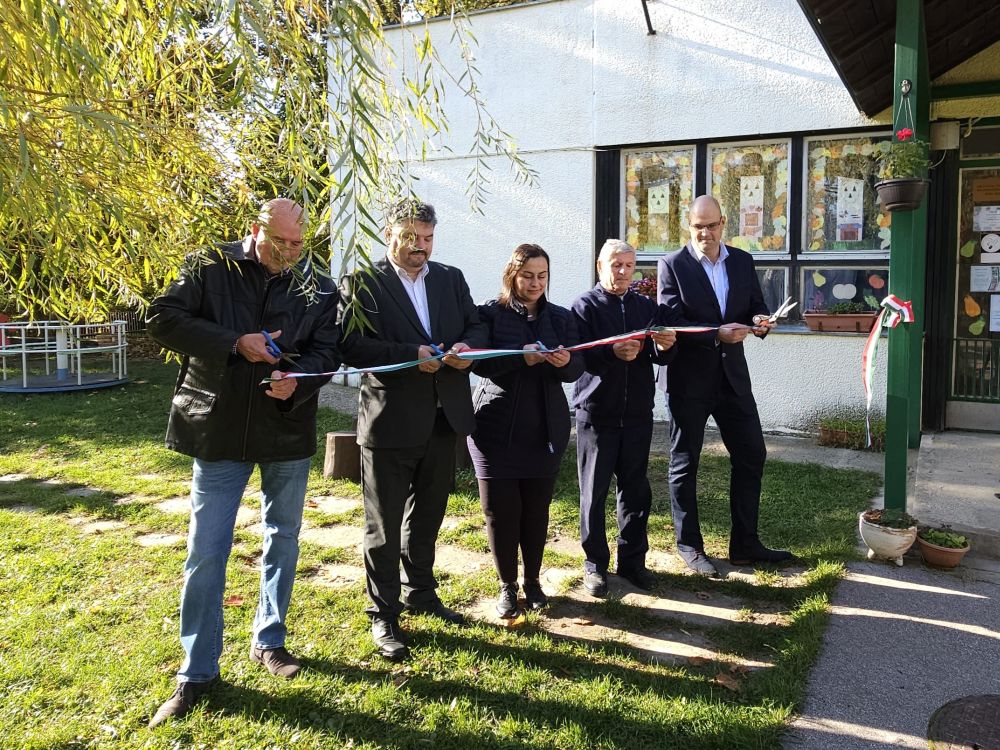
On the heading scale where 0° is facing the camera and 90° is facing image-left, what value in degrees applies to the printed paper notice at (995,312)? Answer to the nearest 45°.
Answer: approximately 0°

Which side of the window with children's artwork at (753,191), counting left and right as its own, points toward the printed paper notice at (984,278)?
left

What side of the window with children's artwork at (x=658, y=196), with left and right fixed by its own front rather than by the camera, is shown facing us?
front

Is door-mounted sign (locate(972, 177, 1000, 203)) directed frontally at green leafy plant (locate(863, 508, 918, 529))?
yes

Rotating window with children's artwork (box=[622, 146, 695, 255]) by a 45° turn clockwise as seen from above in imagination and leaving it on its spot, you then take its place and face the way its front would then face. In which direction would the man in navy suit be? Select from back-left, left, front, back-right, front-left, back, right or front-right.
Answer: front-left

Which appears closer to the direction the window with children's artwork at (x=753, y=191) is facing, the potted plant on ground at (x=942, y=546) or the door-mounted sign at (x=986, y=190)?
the potted plant on ground

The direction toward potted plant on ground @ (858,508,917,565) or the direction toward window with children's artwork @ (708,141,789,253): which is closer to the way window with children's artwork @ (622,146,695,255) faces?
the potted plant on ground

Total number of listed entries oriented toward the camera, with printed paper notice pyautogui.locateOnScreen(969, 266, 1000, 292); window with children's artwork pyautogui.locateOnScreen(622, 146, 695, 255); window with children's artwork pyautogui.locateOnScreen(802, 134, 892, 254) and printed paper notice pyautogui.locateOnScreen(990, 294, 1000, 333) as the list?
4

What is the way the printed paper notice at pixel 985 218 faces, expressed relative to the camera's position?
facing the viewer

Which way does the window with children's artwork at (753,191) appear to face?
toward the camera
